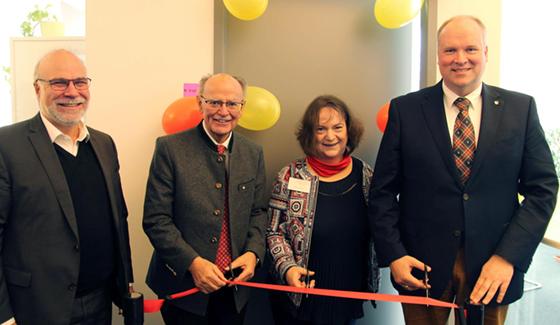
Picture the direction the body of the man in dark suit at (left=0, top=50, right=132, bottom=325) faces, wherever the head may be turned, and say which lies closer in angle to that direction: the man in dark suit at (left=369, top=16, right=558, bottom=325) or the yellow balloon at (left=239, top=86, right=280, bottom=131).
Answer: the man in dark suit

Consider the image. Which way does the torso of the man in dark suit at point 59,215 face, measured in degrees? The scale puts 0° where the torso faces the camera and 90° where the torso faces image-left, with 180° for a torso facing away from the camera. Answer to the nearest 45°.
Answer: approximately 315°

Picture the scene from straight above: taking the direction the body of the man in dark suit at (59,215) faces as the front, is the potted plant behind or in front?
behind

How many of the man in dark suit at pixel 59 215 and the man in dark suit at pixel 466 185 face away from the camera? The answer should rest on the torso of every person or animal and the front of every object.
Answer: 0

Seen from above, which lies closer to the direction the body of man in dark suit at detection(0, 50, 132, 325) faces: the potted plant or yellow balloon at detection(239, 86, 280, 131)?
the yellow balloon

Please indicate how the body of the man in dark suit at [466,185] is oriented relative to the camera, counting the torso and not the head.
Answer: toward the camera

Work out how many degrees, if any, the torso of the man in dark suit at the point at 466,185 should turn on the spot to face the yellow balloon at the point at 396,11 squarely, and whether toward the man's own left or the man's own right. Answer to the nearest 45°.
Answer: approximately 135° to the man's own right

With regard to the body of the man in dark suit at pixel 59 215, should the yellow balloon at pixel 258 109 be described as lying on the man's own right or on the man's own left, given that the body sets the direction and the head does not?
on the man's own left

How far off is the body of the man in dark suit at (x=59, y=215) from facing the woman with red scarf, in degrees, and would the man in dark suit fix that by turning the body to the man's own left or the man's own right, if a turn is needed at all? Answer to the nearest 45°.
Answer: approximately 45° to the man's own left

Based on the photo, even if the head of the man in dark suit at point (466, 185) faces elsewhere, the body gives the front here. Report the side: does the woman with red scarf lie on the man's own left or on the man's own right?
on the man's own right

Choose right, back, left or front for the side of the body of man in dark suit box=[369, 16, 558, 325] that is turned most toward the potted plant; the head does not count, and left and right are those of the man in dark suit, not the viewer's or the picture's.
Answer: right
